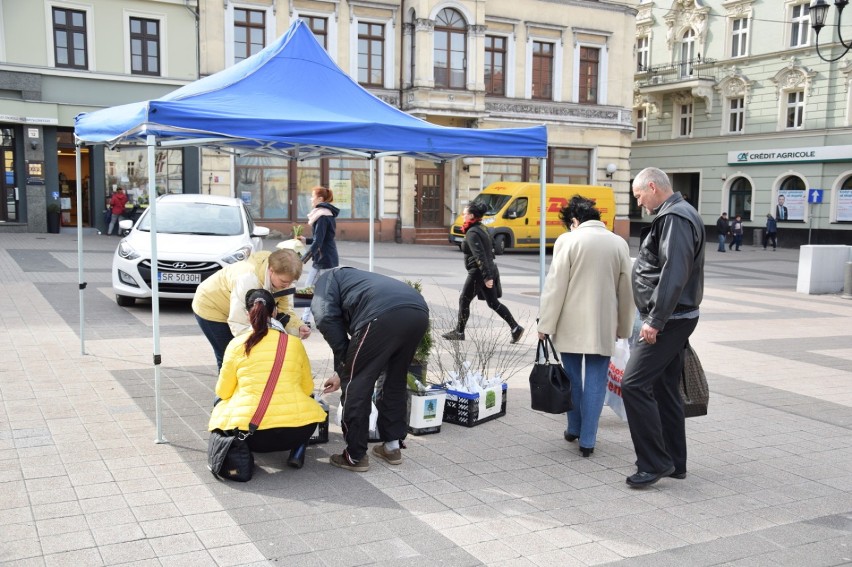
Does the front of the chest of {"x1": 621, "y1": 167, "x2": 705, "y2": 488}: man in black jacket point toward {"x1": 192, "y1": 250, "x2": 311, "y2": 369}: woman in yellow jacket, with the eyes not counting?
yes

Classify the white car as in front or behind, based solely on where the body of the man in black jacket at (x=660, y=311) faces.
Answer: in front

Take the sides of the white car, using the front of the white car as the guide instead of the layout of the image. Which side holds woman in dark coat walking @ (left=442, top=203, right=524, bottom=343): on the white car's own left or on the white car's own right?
on the white car's own left

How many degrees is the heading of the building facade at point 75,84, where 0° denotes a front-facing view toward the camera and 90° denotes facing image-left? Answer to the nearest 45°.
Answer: approximately 0°

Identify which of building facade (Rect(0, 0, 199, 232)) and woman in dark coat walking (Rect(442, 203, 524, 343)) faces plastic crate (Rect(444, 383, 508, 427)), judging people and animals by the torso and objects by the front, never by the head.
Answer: the building facade

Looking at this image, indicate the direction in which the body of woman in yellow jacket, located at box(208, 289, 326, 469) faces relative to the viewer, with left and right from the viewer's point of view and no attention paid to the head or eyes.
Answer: facing away from the viewer

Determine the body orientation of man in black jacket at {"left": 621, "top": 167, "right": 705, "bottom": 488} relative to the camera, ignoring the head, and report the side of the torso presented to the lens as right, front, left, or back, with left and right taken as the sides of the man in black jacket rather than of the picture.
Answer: left
